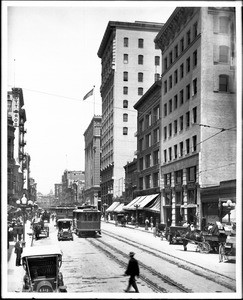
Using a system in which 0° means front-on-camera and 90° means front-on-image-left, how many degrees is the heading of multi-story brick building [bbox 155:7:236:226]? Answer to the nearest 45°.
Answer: approximately 45°

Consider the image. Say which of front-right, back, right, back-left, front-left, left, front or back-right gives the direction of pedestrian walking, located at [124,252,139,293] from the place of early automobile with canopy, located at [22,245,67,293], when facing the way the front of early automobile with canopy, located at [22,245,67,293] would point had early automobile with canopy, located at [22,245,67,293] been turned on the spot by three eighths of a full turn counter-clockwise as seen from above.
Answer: front-right

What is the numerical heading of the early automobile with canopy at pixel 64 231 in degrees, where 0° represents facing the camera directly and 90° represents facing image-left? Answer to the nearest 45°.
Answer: approximately 0°

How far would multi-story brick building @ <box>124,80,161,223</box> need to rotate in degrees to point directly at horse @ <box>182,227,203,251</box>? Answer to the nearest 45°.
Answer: approximately 90° to its left

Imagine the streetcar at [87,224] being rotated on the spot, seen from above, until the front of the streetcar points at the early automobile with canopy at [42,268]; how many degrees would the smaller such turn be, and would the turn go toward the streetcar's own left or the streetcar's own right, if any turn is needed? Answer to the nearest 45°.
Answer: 0° — it already faces it

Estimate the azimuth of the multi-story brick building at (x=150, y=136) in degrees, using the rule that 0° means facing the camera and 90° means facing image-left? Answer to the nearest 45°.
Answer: approximately 90°

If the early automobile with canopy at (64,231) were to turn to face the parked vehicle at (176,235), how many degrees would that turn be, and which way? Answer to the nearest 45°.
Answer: approximately 90° to its left
